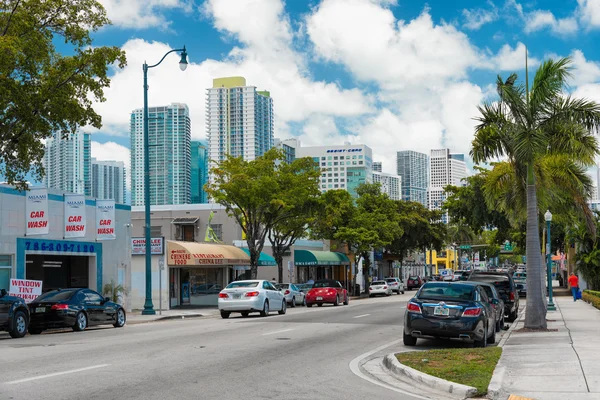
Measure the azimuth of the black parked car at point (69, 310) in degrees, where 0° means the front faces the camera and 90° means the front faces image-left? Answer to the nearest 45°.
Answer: approximately 225°

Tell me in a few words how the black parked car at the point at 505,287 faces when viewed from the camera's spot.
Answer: facing away from the viewer

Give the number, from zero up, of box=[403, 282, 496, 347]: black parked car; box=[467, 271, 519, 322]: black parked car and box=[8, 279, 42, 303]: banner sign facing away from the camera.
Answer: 2

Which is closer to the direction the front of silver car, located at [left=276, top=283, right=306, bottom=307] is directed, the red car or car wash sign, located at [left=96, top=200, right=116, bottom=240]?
the red car

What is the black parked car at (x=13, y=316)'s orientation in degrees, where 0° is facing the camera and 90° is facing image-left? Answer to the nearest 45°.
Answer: approximately 225°

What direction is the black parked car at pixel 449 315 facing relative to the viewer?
away from the camera
